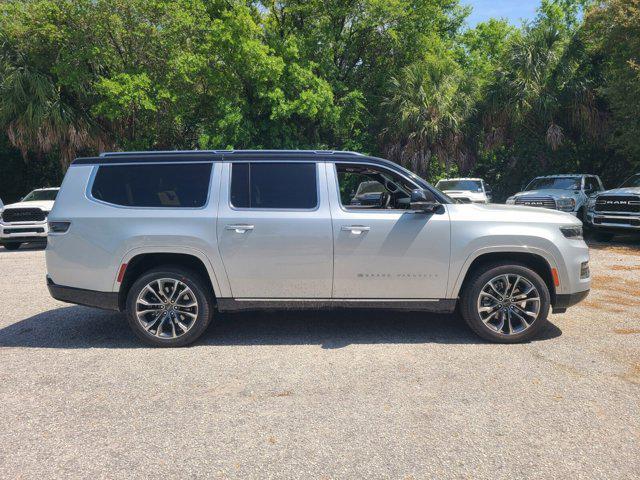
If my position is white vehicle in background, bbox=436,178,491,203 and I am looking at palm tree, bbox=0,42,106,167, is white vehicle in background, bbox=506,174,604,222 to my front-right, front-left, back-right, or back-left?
back-left

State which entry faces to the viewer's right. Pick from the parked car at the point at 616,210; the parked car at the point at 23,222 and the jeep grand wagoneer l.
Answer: the jeep grand wagoneer l

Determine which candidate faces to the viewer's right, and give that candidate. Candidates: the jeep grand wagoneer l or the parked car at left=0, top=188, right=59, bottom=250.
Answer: the jeep grand wagoneer l

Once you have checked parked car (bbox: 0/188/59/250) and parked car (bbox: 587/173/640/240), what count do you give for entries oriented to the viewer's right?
0

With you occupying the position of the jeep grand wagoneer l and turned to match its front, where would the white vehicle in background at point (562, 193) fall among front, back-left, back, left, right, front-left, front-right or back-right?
front-left

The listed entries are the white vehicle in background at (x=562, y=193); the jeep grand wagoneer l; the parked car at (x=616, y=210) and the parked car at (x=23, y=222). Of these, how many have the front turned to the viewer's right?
1

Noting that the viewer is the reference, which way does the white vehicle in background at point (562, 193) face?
facing the viewer and to the left of the viewer

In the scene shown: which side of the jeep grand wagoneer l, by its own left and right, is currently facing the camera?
right

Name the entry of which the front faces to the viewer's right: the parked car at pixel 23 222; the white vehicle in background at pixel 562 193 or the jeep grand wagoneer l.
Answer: the jeep grand wagoneer l

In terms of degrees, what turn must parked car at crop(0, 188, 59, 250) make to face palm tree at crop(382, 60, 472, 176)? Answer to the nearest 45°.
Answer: approximately 135° to its left

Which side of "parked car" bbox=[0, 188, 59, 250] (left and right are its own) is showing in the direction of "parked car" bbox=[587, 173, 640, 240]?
left

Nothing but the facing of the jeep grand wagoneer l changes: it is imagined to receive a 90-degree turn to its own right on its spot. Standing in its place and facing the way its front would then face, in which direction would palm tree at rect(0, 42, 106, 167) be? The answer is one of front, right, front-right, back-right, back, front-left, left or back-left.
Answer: back-right

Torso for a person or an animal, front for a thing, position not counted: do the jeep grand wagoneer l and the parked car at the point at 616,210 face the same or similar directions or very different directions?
very different directions

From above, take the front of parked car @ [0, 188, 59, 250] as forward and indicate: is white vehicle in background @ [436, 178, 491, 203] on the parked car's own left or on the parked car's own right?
on the parked car's own left

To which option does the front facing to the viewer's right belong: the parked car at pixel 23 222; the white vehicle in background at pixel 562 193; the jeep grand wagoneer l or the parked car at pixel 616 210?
the jeep grand wagoneer l
